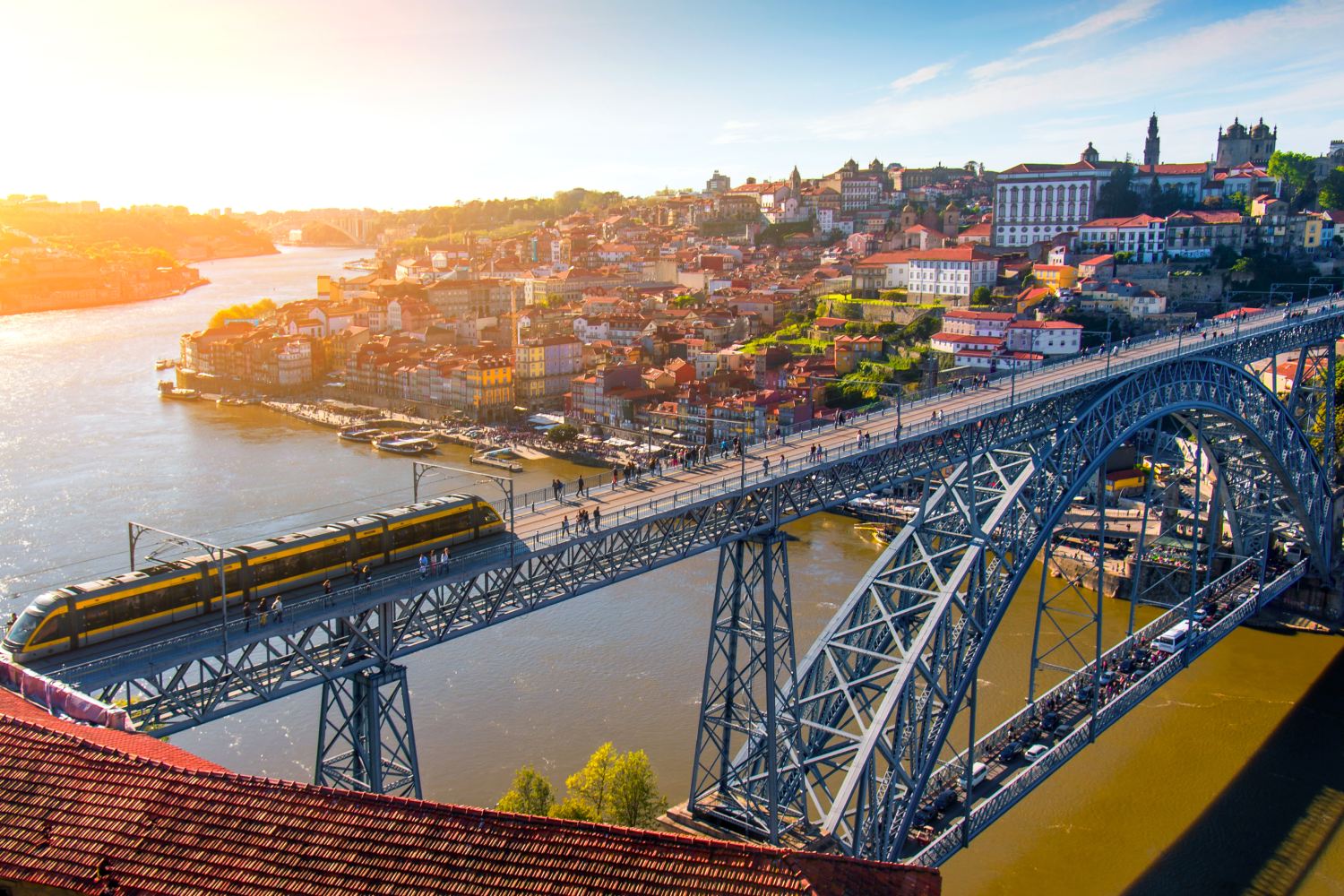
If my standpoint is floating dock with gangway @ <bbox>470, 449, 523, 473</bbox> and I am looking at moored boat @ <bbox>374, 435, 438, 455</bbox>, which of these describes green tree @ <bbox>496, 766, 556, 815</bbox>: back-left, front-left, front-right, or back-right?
back-left

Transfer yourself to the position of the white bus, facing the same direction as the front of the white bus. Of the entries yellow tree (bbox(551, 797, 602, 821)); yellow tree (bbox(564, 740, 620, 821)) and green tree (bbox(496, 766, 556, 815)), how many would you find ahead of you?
3

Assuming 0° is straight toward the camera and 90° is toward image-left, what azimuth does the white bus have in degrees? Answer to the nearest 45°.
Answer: approximately 45°

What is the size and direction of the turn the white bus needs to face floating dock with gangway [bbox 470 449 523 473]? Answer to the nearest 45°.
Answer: approximately 90° to its right

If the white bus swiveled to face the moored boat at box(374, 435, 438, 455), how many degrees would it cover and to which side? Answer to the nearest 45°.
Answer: approximately 90° to its right

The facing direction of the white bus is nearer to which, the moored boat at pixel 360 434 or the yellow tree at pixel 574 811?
the yellow tree

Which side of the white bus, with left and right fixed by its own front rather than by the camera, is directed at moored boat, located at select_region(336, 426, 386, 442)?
right

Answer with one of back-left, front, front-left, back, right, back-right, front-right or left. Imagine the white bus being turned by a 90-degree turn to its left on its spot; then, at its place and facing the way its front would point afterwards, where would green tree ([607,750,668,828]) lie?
right

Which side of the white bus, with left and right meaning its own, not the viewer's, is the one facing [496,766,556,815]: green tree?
front

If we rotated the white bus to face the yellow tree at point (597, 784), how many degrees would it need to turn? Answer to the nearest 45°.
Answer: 0° — it already faces it

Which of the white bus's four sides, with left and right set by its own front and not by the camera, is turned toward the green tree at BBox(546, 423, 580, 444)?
right
